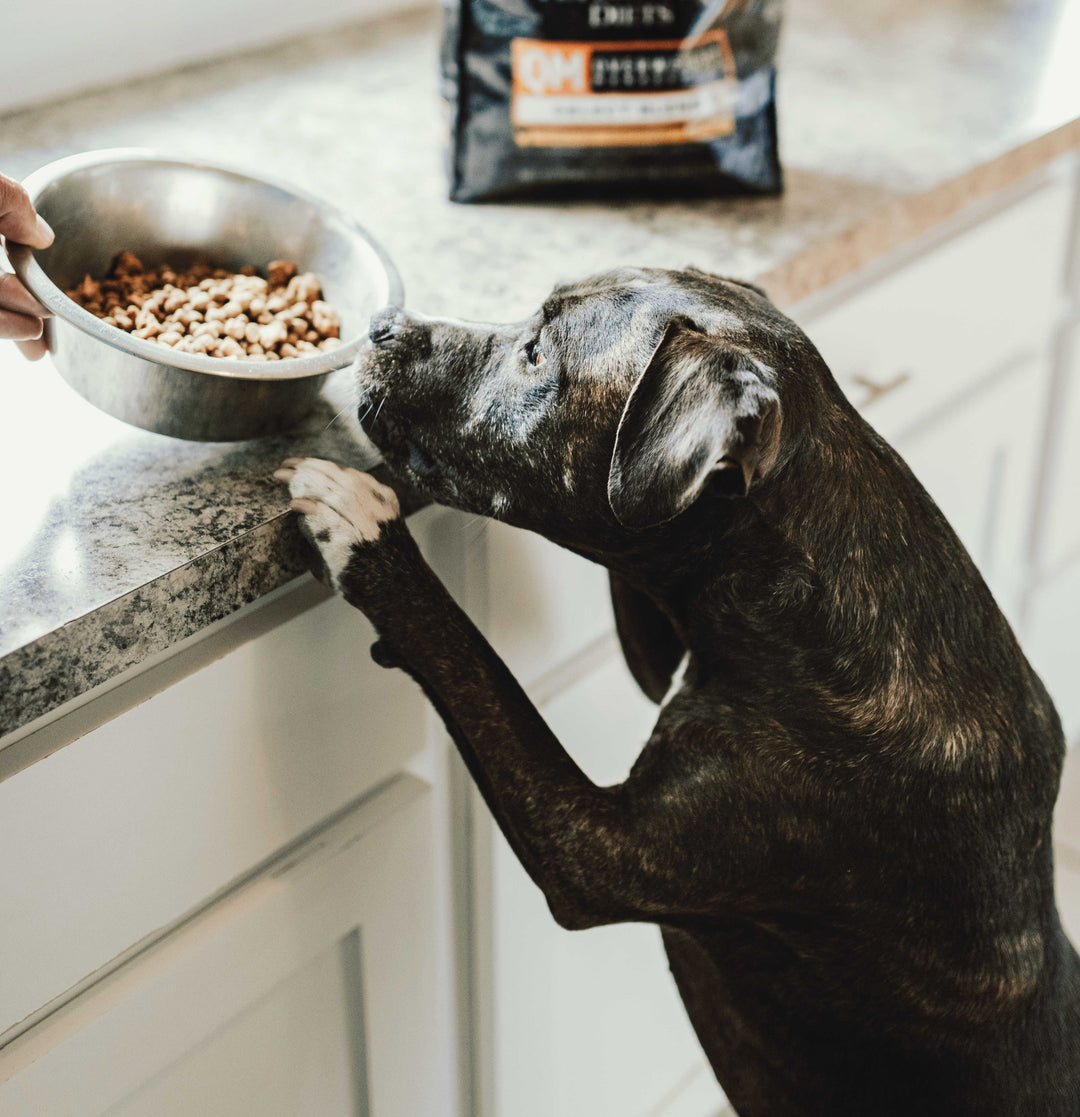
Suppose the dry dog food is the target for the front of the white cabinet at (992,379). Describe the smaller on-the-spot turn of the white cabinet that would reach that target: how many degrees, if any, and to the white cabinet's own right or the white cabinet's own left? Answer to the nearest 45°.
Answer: approximately 90° to the white cabinet's own right

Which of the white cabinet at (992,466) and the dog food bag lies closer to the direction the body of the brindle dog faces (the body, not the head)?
the dog food bag

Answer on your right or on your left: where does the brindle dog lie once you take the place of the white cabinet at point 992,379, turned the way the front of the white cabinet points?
on your right

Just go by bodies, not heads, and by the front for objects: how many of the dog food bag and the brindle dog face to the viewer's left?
1

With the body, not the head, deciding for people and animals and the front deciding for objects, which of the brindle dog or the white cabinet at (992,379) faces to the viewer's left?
the brindle dog

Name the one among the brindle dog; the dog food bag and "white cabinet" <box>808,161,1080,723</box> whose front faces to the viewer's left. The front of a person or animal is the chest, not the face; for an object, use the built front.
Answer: the brindle dog

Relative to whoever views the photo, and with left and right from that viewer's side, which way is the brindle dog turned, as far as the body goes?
facing to the left of the viewer

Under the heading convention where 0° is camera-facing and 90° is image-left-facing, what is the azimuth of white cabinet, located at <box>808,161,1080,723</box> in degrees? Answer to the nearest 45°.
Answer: approximately 315°

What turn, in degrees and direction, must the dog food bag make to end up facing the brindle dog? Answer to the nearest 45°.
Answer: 0° — it already faces it

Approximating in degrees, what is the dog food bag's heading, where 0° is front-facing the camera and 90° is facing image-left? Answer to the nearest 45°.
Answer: approximately 0°
